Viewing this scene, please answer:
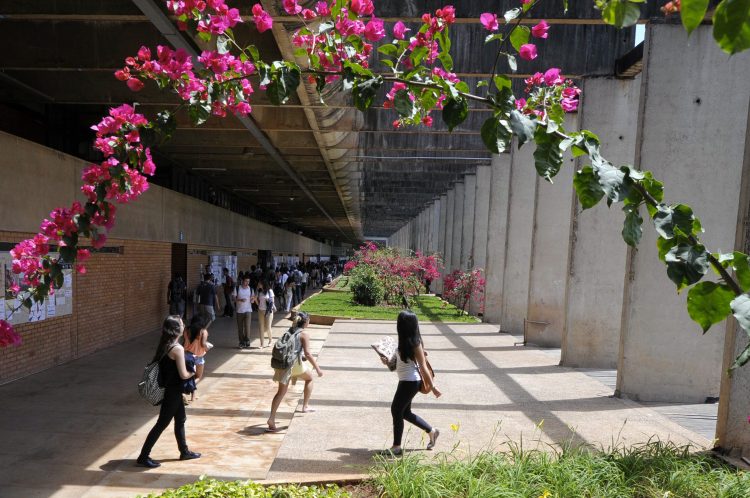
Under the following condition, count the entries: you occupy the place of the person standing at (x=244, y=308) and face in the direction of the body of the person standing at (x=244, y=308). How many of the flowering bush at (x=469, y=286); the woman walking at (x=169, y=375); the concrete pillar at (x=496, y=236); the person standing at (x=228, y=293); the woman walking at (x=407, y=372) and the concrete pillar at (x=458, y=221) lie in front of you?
2

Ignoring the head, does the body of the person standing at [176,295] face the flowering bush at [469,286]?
no

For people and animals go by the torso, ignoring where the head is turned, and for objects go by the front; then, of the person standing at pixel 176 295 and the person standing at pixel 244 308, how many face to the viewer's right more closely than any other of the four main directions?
0

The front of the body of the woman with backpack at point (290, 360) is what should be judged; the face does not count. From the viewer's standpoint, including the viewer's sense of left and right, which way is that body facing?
facing away from the viewer and to the right of the viewer

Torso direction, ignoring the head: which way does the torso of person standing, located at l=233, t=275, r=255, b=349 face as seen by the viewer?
toward the camera

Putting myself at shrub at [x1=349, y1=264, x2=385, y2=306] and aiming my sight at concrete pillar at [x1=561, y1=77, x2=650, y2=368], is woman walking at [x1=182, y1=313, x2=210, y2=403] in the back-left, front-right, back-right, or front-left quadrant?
front-right

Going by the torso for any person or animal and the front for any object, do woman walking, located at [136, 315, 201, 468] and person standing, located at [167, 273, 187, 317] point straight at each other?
no

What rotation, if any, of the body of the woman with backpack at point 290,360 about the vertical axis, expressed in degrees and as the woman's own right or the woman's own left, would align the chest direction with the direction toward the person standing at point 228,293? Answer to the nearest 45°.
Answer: approximately 45° to the woman's own left

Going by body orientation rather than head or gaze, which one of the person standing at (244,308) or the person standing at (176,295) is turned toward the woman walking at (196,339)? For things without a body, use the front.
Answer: the person standing at (244,308)

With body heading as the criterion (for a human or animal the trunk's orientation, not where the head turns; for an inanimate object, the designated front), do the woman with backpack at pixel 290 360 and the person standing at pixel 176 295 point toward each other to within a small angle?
no

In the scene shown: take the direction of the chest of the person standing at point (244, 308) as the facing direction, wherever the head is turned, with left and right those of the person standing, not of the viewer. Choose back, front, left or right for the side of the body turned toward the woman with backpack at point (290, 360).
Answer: front
